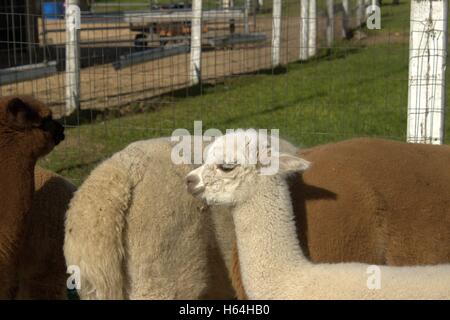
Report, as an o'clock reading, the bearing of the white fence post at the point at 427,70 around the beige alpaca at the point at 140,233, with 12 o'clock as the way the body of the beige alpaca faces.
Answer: The white fence post is roughly at 12 o'clock from the beige alpaca.

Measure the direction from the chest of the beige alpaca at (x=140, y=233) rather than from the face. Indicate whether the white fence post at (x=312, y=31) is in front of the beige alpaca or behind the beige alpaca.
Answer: in front

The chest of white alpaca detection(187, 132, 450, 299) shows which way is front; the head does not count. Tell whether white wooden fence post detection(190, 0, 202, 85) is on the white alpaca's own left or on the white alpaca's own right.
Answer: on the white alpaca's own right

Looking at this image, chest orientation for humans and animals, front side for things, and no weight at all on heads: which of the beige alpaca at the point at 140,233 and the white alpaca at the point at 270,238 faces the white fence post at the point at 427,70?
the beige alpaca at the point at 140,233

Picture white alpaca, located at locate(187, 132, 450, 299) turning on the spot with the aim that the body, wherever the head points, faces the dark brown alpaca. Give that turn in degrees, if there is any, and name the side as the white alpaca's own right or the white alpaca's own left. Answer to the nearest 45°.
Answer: approximately 45° to the white alpaca's own right

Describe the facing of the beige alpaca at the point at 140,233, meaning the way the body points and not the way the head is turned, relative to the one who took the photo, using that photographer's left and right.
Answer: facing away from the viewer and to the right of the viewer

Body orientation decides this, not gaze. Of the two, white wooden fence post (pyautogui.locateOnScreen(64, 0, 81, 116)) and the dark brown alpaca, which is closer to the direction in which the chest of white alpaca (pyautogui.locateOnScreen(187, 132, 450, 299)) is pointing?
the dark brown alpaca

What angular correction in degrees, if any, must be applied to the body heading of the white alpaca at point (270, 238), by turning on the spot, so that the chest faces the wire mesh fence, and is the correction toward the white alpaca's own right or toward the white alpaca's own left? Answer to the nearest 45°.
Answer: approximately 90° to the white alpaca's own right

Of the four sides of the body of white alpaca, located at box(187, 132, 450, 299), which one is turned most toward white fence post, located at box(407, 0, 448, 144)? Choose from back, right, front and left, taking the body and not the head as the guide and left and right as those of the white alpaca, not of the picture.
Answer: right

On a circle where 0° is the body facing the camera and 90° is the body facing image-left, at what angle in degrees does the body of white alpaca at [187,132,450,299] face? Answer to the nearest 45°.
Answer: approximately 90°
